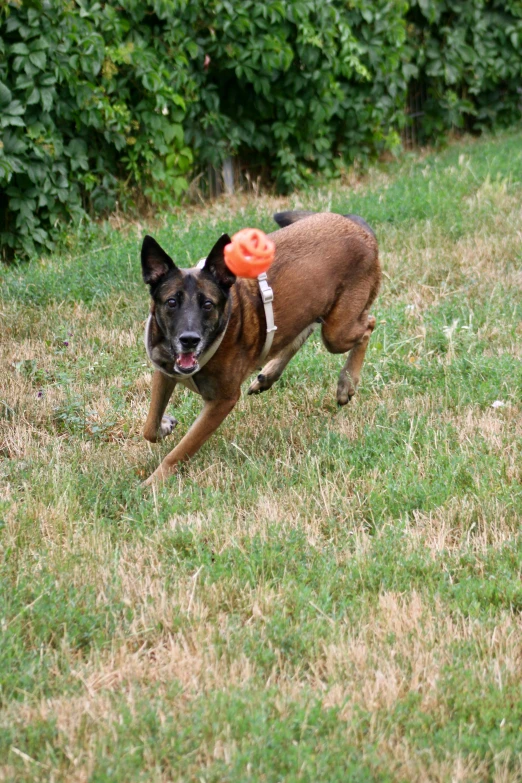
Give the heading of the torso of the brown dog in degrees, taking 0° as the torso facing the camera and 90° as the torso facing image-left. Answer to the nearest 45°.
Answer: approximately 45°

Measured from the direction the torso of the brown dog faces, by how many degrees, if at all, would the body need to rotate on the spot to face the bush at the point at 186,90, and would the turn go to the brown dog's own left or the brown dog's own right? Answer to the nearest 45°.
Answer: approximately 135° to the brown dog's own right

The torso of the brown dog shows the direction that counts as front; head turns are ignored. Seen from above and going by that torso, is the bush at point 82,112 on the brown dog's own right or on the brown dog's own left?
on the brown dog's own right
